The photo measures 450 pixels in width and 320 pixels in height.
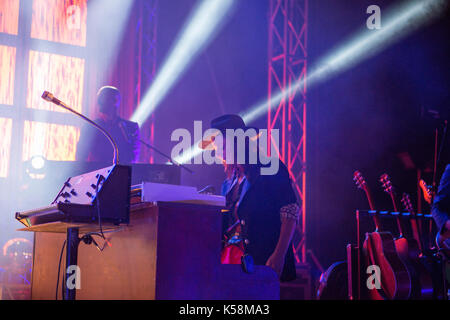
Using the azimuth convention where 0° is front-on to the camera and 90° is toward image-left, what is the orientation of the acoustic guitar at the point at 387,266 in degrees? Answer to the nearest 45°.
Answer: approximately 45°
